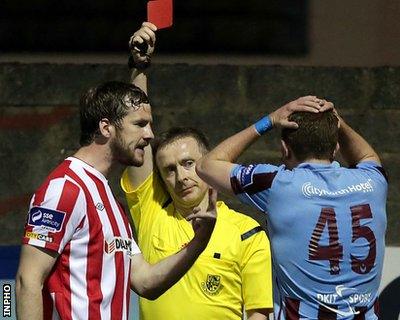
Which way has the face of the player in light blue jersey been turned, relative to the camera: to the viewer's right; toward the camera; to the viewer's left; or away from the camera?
away from the camera

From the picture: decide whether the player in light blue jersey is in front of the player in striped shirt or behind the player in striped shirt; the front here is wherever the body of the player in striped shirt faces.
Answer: in front

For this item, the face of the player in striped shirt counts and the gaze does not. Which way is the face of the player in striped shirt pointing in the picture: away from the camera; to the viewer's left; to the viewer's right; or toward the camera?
to the viewer's right
